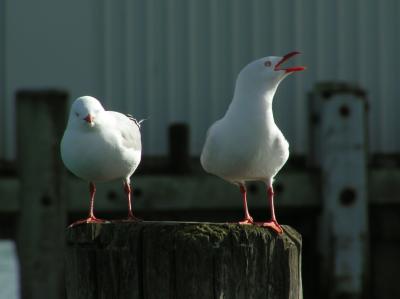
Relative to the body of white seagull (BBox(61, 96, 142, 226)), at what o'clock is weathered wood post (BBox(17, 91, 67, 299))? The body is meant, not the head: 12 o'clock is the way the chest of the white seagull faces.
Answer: The weathered wood post is roughly at 4 o'clock from the white seagull.

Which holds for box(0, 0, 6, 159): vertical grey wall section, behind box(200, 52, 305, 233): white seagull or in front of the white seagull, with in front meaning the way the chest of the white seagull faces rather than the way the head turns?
behind

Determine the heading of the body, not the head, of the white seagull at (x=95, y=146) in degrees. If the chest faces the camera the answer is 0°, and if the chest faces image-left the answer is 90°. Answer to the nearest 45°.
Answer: approximately 45°

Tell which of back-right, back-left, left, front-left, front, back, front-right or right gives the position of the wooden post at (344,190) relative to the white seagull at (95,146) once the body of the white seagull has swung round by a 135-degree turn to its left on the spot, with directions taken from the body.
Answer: front-left

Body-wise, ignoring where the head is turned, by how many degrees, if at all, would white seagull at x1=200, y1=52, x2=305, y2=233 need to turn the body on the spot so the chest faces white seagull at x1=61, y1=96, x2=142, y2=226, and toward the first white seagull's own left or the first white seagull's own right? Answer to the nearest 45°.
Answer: approximately 135° to the first white seagull's own right

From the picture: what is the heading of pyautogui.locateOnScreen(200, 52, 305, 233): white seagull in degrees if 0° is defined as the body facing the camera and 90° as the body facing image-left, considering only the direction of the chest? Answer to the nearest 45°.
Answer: approximately 315°

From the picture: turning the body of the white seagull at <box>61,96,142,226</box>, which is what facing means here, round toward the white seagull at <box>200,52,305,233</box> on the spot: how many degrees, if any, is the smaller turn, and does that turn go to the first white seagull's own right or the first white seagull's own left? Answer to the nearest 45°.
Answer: approximately 135° to the first white seagull's own left

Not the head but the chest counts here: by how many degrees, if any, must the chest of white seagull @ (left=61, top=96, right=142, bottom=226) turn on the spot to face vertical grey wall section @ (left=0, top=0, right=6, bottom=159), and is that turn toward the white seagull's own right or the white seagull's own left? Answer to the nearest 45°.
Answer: approximately 135° to the white seagull's own right
